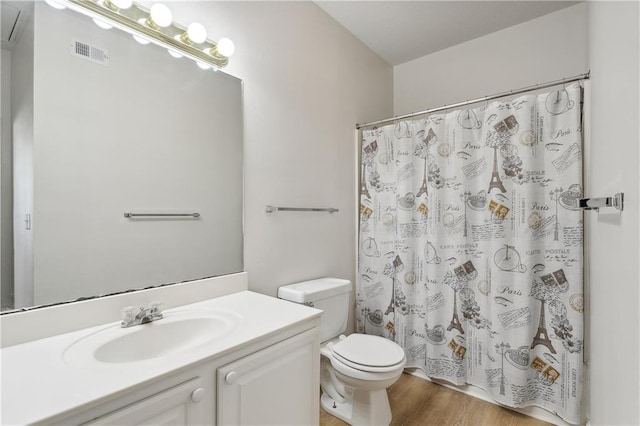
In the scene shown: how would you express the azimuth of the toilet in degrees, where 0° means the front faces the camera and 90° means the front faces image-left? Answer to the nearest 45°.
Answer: approximately 315°

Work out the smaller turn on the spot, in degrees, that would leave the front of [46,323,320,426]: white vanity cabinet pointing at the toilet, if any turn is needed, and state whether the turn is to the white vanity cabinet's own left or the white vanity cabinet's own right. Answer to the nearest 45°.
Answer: approximately 90° to the white vanity cabinet's own left

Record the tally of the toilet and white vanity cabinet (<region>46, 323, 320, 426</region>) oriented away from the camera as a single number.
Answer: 0

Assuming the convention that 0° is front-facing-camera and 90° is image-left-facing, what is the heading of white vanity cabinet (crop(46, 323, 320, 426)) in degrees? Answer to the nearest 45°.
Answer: approximately 315°

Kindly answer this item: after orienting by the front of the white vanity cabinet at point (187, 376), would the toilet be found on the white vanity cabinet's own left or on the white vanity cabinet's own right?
on the white vanity cabinet's own left

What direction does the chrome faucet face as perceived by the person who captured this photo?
facing the viewer and to the right of the viewer

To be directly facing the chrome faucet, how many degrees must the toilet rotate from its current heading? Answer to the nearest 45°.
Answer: approximately 90° to its right
